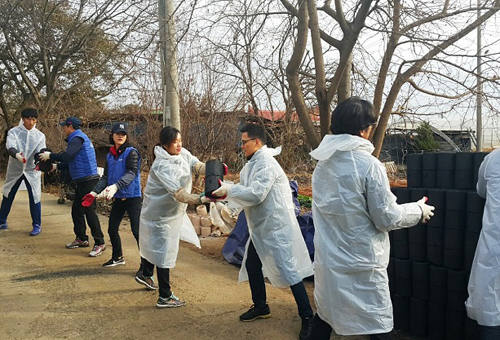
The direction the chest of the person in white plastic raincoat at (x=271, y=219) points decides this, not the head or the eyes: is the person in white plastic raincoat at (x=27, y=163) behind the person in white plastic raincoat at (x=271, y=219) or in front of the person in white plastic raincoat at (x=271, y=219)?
in front

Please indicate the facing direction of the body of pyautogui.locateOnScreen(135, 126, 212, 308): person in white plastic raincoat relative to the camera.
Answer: to the viewer's right

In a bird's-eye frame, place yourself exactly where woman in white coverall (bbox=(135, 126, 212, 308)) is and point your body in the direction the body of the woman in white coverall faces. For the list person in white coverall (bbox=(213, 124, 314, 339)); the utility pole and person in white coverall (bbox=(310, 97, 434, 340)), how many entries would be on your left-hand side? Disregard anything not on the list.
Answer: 1

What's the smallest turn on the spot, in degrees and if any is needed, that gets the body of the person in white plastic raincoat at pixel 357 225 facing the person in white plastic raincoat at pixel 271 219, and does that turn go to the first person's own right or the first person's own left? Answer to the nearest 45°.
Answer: approximately 90° to the first person's own left

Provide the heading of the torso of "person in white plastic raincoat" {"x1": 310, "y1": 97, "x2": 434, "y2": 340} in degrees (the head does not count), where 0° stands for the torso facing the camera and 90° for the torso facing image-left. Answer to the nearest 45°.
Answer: approximately 225°

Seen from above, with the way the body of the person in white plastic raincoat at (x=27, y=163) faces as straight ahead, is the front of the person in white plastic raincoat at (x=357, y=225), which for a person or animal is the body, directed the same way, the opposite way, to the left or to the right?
to the left

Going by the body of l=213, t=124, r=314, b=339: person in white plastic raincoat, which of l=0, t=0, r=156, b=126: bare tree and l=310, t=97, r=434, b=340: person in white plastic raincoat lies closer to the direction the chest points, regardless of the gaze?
the bare tree

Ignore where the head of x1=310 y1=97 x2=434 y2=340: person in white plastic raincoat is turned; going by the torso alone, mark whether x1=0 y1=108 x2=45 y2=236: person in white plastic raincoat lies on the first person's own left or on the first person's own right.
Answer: on the first person's own left

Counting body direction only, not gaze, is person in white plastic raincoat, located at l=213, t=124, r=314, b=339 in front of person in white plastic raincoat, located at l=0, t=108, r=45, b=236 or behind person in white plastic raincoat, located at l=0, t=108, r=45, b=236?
in front

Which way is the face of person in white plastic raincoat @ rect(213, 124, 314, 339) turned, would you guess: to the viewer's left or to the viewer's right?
to the viewer's left

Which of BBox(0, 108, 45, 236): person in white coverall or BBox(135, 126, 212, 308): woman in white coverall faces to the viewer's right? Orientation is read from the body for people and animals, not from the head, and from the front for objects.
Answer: the woman in white coverall

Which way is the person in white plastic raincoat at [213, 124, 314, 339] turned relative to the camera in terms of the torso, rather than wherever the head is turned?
to the viewer's left
